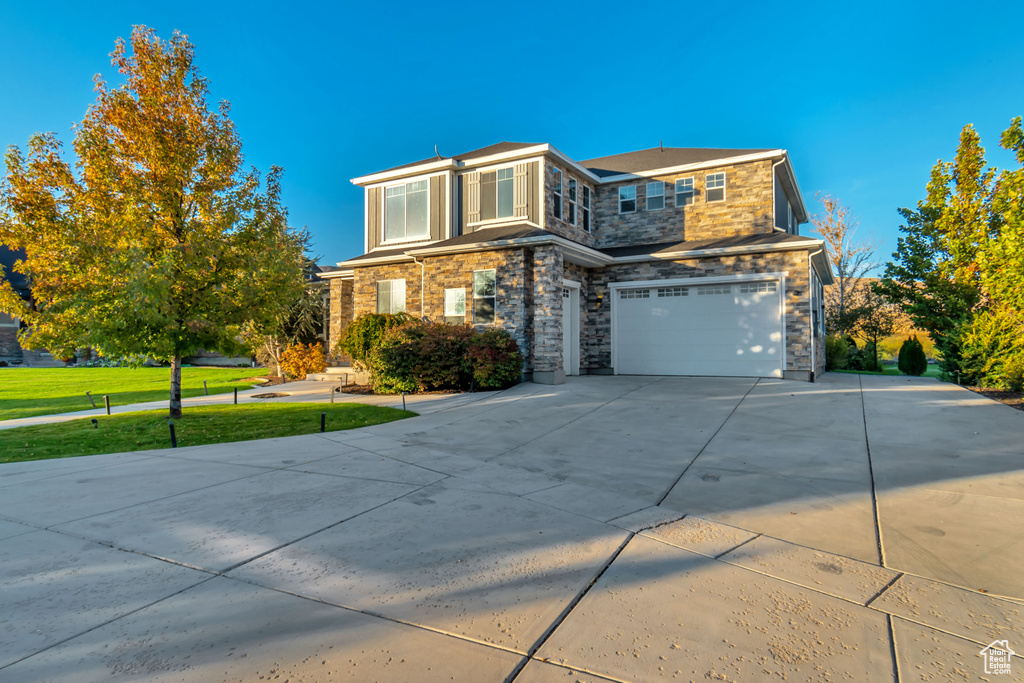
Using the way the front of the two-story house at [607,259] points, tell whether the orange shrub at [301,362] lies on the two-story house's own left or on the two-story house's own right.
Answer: on the two-story house's own right

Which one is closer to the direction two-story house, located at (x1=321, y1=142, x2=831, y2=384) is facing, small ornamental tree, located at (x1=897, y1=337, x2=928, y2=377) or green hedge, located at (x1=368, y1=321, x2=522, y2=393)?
the green hedge

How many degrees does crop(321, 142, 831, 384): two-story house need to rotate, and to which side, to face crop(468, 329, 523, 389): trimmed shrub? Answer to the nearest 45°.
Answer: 0° — it already faces it

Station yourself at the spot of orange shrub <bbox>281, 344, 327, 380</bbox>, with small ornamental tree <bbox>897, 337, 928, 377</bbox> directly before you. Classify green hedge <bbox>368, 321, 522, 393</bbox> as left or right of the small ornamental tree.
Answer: right

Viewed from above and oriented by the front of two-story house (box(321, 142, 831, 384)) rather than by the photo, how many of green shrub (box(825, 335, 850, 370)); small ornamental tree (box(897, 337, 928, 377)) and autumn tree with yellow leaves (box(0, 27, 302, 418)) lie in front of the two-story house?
1

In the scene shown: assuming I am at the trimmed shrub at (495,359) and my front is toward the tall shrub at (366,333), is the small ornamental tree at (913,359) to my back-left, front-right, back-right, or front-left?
back-right

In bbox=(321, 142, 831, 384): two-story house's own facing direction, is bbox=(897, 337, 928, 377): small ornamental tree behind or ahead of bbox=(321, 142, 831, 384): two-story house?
behind
